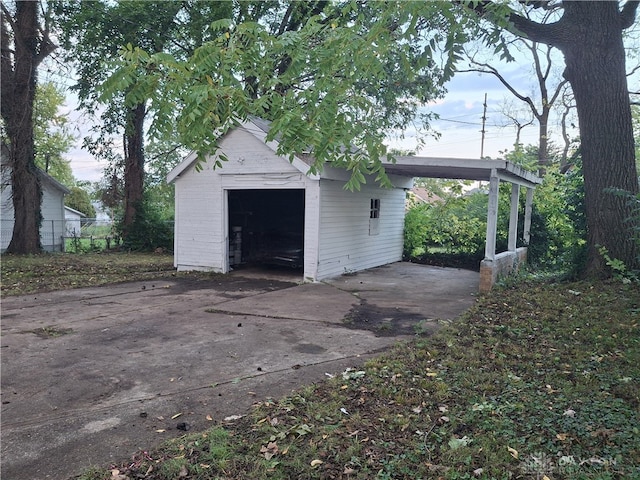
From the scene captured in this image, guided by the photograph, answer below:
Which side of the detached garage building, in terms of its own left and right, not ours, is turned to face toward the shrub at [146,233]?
right

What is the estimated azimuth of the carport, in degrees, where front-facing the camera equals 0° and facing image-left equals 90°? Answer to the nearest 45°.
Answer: approximately 45°

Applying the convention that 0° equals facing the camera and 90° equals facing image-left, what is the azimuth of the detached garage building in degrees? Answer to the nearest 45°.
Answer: approximately 45°

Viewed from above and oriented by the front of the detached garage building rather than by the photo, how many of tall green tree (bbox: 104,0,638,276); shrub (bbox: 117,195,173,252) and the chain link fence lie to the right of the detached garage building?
2

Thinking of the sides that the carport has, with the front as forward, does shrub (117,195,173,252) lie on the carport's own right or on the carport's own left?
on the carport's own right
